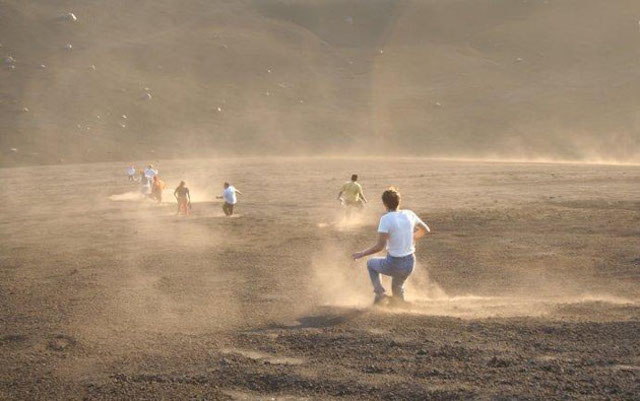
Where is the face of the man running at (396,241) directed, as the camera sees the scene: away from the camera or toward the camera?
away from the camera

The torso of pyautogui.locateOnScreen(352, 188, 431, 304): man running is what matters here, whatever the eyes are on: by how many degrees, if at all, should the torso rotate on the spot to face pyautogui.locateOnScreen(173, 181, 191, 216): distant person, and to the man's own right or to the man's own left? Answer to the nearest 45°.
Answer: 0° — they already face them

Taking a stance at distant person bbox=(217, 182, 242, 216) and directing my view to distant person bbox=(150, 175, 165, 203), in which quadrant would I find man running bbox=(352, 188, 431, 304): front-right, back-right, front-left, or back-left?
back-left

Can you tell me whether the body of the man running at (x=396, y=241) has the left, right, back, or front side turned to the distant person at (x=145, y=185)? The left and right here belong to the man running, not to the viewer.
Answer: front

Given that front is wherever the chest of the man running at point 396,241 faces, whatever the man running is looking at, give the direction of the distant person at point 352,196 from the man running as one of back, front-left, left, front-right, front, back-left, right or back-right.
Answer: front-right

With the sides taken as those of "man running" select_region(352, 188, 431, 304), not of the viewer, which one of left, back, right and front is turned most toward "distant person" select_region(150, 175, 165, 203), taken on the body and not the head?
front

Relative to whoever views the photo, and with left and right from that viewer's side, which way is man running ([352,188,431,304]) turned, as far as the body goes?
facing away from the viewer and to the left of the viewer
